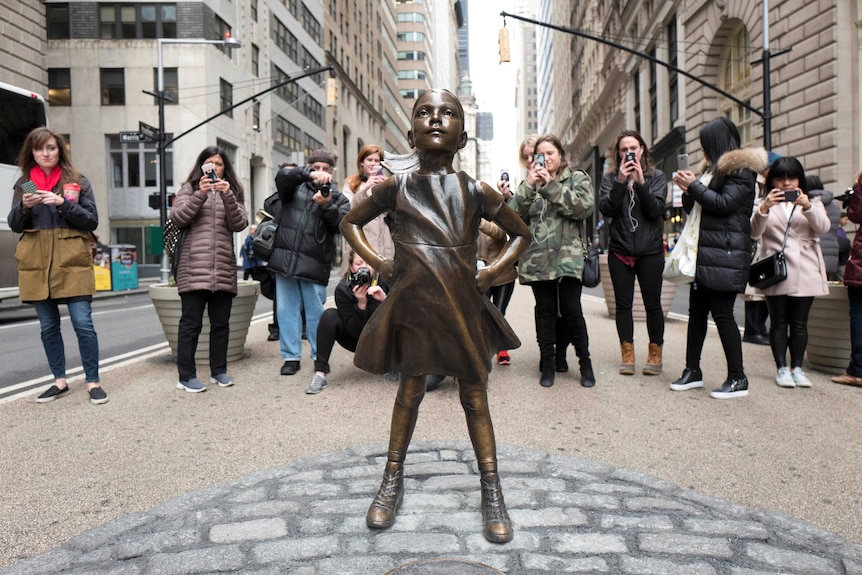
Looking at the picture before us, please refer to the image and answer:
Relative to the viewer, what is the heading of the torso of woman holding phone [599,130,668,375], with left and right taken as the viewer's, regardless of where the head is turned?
facing the viewer

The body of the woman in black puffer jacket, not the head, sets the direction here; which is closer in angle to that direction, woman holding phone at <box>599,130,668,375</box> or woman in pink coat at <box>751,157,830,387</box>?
the woman holding phone

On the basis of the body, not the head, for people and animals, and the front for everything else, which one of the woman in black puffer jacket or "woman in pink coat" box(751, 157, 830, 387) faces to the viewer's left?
the woman in black puffer jacket

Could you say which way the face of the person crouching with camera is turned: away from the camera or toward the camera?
toward the camera

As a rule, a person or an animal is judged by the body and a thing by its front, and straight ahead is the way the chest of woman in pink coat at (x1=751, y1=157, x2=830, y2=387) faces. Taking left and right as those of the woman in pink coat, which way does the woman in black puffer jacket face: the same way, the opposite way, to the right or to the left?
to the right

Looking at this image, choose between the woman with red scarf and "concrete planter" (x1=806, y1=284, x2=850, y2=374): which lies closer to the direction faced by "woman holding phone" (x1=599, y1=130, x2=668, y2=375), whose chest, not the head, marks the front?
the woman with red scarf

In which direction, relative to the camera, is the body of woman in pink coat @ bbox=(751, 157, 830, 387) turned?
toward the camera

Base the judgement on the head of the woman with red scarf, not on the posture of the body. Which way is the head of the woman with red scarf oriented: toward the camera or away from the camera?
toward the camera

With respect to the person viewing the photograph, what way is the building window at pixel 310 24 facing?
facing the viewer and to the right of the viewer

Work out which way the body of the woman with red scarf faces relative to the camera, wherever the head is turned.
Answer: toward the camera

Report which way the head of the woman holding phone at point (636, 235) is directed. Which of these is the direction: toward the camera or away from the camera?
toward the camera

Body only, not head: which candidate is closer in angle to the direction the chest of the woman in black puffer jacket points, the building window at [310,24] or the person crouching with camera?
the person crouching with camera

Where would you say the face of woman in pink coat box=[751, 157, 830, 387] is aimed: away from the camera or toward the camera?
toward the camera

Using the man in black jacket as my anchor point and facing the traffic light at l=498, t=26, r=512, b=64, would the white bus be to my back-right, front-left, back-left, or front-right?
front-left

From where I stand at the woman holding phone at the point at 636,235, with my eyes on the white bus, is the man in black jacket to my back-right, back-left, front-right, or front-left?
front-left

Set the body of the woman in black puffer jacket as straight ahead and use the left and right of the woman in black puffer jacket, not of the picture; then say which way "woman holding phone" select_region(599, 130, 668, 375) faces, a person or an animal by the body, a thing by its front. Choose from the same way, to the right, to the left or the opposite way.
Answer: to the left

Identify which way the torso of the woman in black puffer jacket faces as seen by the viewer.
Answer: to the viewer's left
